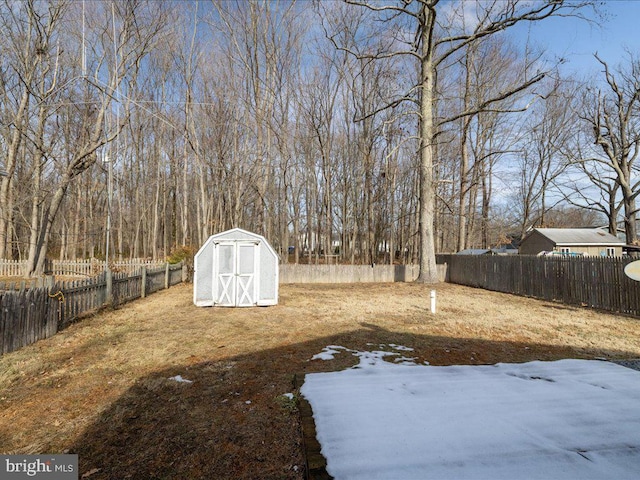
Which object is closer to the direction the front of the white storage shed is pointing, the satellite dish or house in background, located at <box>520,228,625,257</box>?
the satellite dish

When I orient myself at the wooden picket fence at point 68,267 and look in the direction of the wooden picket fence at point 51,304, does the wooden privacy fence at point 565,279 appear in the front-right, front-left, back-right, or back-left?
front-left

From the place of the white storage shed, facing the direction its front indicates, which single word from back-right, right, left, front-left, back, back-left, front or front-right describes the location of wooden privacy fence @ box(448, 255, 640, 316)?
left

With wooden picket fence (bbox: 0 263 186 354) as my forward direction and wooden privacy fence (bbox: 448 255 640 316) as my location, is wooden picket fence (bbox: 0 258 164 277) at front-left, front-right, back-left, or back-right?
front-right

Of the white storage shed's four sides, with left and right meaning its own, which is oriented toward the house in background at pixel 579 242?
left

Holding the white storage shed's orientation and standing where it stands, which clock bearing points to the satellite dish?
The satellite dish is roughly at 10 o'clock from the white storage shed.

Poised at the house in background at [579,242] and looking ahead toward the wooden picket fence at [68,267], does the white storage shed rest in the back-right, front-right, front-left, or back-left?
front-left

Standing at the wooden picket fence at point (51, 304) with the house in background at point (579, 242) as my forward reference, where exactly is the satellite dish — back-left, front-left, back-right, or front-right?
front-right

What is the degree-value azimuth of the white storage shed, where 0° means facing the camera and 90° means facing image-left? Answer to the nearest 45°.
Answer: approximately 0°

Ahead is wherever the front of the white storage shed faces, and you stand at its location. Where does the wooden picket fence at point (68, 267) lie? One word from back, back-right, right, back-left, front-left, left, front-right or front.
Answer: back-right

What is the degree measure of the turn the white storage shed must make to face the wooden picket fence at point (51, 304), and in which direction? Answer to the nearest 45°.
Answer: approximately 45° to its right

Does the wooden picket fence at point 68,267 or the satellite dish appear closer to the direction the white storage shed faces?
the satellite dish

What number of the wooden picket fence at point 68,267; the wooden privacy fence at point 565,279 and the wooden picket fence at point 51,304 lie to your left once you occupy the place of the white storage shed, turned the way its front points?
1
